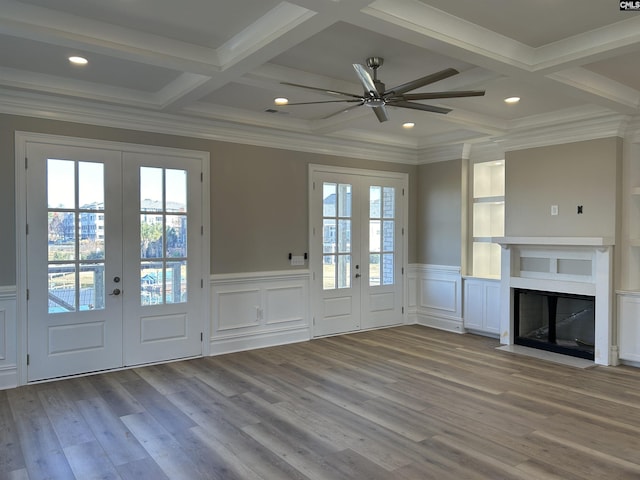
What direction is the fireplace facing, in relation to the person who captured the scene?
facing the viewer and to the left of the viewer

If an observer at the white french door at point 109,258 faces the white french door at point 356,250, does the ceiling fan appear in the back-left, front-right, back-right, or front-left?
front-right

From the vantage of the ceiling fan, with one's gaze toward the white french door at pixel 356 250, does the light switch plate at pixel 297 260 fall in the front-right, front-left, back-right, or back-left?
front-left

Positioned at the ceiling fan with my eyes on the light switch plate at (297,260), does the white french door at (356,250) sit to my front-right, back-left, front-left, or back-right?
front-right

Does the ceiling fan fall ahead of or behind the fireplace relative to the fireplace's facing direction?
ahead

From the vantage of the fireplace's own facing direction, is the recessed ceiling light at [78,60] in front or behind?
in front

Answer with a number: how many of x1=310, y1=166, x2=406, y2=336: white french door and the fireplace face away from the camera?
0

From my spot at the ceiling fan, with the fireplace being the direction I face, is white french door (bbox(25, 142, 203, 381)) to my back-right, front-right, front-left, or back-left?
back-left

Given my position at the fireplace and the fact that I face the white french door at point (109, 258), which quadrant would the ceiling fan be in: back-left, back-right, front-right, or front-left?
front-left

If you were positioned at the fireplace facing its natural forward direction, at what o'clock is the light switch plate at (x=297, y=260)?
The light switch plate is roughly at 1 o'clock from the fireplace.
